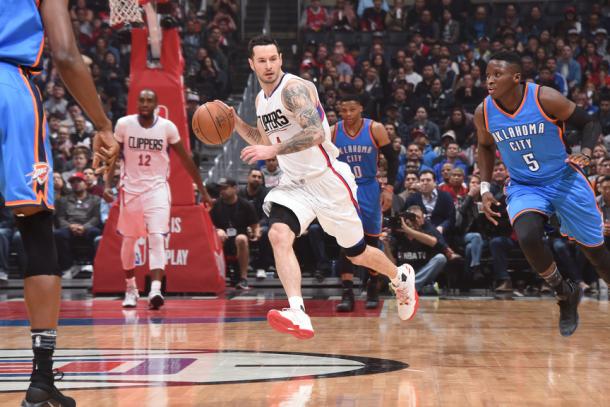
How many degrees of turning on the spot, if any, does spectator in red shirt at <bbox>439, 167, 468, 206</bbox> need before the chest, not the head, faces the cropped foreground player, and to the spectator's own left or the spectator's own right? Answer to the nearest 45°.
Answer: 0° — they already face them

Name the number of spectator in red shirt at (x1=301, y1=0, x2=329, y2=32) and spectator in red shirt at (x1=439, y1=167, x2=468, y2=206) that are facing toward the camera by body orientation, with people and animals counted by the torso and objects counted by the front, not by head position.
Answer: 2

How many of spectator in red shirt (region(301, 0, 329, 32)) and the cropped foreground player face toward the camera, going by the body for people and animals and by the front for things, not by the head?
1

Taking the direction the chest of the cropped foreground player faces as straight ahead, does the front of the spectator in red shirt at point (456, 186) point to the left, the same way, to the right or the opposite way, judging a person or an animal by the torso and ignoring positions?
the opposite way

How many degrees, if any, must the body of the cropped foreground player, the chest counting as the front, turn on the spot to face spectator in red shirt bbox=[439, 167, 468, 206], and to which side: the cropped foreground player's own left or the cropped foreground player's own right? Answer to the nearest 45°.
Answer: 0° — they already face them

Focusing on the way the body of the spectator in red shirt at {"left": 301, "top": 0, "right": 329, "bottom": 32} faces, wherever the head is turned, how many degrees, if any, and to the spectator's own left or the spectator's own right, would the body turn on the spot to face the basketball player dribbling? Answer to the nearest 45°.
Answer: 0° — they already face them

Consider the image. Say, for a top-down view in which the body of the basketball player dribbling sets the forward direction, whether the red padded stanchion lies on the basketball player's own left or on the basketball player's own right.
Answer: on the basketball player's own right

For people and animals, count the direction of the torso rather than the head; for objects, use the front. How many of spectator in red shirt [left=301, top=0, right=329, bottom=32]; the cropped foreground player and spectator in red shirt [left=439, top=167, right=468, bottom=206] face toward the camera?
2

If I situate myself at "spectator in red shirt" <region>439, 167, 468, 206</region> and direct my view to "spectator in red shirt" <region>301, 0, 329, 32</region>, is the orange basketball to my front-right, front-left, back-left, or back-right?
back-left

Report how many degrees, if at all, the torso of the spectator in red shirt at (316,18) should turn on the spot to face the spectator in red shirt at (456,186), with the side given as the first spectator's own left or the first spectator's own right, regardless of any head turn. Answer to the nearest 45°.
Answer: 0° — they already face them

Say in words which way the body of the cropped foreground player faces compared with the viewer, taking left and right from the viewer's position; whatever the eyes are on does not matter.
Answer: facing away from the viewer and to the right of the viewer
